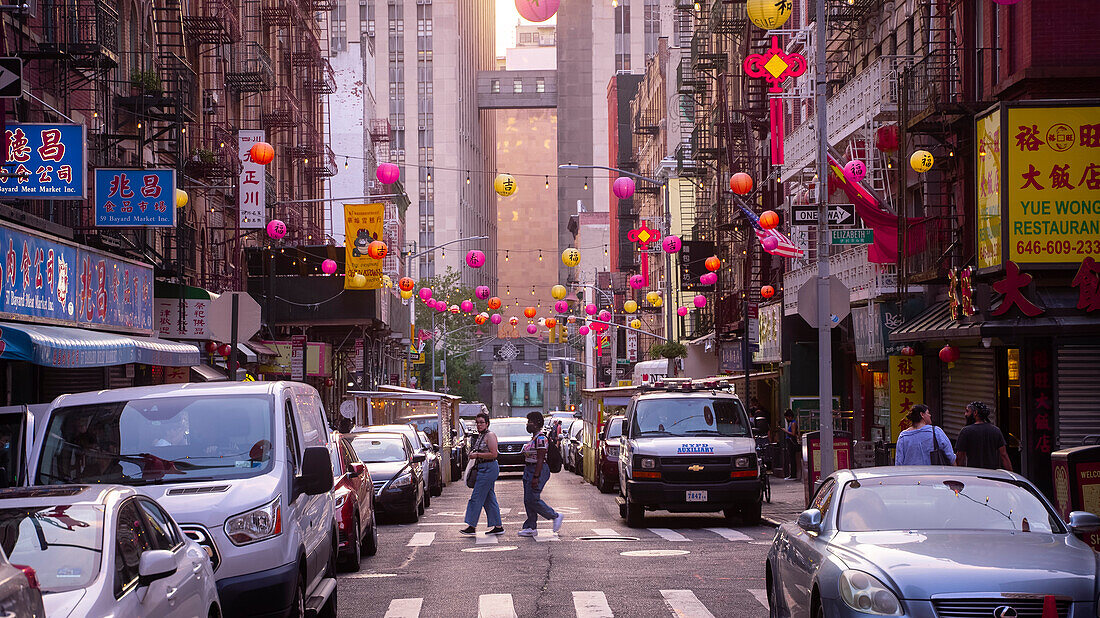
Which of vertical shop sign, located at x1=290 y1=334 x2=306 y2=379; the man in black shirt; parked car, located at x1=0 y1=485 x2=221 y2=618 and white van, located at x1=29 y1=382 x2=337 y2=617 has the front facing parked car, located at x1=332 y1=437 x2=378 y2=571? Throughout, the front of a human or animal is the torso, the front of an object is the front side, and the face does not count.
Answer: the vertical shop sign

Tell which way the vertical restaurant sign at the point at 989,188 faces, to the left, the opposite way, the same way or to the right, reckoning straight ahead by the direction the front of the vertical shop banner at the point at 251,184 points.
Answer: to the right

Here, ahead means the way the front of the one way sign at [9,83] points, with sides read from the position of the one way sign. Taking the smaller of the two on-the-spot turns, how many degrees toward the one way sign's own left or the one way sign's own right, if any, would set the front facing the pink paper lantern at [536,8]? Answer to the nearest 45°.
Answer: approximately 135° to the one way sign's own left

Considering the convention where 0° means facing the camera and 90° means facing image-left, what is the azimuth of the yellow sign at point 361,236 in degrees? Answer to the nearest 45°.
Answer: approximately 0°

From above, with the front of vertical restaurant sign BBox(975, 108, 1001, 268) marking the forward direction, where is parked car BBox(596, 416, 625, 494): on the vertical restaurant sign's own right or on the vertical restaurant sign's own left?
on the vertical restaurant sign's own right

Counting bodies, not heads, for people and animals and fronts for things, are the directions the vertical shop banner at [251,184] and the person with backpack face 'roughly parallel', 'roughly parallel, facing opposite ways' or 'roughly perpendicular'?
roughly perpendicular

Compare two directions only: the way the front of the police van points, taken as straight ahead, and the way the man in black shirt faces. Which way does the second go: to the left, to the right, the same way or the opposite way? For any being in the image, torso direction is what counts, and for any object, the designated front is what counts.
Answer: the opposite way

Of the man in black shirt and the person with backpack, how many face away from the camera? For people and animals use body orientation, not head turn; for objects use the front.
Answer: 1

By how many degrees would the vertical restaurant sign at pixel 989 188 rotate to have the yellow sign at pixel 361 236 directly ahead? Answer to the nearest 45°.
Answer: approximately 90° to its right
